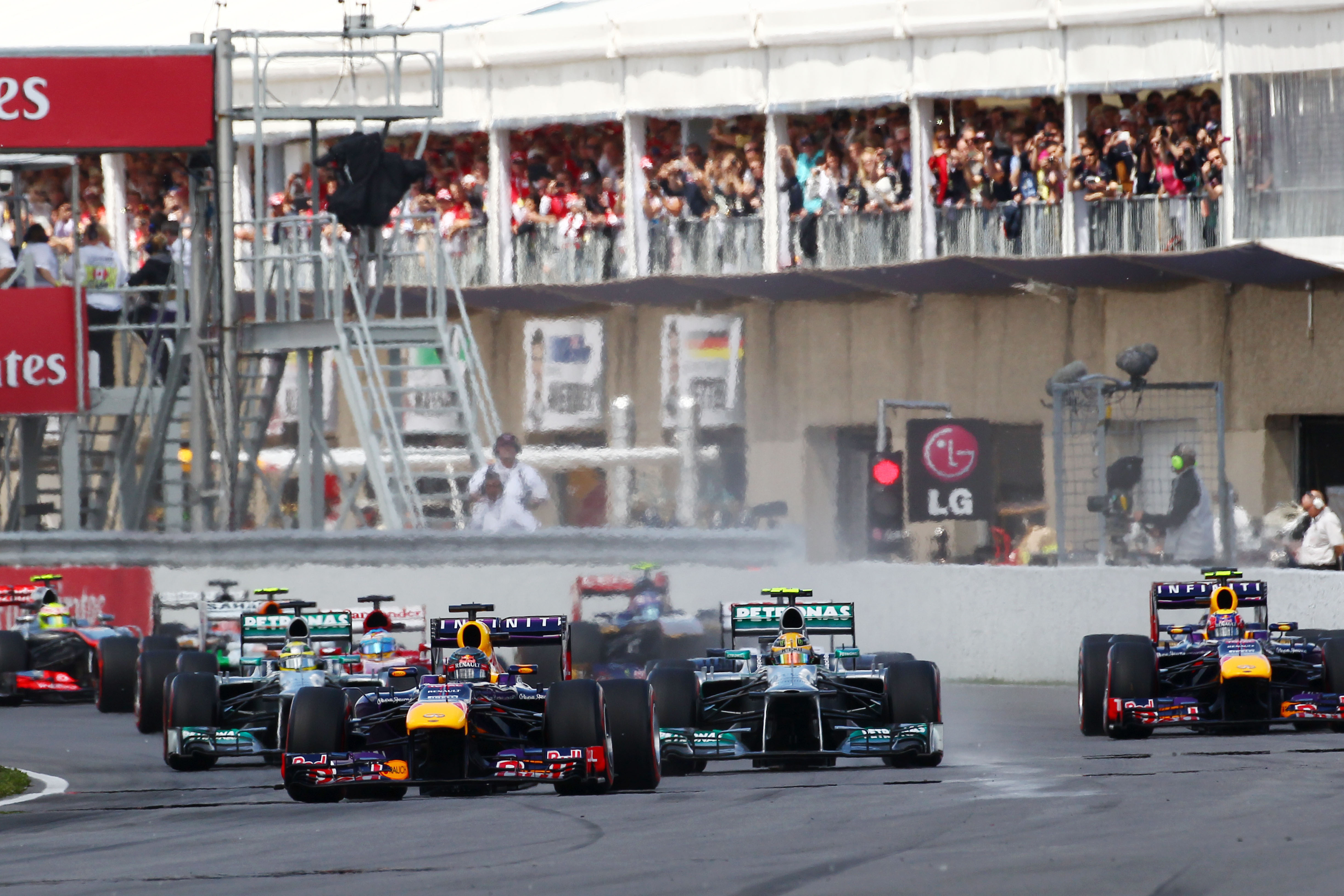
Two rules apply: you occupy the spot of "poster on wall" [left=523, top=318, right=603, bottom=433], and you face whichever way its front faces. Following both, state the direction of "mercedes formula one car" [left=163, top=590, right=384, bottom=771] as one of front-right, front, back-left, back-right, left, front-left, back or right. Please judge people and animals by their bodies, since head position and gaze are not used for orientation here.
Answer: front

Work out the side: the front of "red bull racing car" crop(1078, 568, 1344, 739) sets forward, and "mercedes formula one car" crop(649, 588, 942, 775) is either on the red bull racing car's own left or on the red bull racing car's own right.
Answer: on the red bull racing car's own right

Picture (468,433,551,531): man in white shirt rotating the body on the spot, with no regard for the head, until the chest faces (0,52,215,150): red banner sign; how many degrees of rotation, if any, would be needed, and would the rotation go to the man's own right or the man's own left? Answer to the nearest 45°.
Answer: approximately 135° to the man's own right

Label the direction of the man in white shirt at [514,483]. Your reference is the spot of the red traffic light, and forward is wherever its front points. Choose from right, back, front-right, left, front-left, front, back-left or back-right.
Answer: right

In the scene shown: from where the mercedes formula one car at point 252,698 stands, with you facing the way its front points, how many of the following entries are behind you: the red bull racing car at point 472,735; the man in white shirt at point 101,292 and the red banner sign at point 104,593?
2

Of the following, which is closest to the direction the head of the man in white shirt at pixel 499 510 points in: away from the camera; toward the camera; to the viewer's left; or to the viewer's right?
toward the camera

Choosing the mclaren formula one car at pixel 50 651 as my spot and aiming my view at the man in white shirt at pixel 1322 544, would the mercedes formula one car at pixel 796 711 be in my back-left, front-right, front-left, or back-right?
front-right

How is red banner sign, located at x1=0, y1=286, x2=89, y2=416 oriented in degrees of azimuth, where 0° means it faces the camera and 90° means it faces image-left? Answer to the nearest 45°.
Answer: approximately 0°

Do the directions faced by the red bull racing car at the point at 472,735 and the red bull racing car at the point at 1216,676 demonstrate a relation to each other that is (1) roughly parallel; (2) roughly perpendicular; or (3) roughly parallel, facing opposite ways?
roughly parallel

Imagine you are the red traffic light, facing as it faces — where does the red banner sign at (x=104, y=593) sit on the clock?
The red banner sign is roughly at 3 o'clock from the red traffic light.

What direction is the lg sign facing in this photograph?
toward the camera

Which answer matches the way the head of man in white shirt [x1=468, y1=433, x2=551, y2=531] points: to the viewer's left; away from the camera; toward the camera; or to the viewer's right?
toward the camera

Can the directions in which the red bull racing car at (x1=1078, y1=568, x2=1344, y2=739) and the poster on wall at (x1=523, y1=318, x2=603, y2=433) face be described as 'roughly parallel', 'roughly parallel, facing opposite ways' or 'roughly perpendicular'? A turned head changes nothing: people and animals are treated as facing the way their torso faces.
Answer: roughly parallel

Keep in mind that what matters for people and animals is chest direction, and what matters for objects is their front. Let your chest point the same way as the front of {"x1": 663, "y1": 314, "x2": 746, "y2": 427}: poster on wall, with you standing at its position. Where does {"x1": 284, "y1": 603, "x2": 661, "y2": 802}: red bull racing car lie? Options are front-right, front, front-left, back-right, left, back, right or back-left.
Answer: front

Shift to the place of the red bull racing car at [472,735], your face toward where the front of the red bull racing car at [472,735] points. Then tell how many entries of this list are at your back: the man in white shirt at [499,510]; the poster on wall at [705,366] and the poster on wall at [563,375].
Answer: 3
